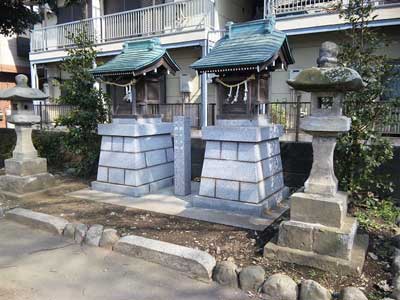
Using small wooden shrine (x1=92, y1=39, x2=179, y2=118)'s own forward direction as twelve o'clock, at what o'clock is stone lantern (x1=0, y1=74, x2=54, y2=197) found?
The stone lantern is roughly at 2 o'clock from the small wooden shrine.

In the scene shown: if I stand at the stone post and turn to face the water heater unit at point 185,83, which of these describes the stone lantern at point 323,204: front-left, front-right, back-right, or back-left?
back-right

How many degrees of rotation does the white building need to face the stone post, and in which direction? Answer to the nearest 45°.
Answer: approximately 45° to its left

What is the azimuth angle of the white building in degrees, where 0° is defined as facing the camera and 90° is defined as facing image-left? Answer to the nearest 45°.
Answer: approximately 45°

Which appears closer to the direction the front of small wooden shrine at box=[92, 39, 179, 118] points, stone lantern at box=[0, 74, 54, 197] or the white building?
the stone lantern

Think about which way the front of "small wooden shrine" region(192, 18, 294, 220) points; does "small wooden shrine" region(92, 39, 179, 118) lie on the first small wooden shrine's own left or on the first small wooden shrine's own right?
on the first small wooden shrine's own right

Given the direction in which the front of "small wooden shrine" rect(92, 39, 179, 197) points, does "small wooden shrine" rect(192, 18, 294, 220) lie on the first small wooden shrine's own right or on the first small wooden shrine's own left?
on the first small wooden shrine's own left
